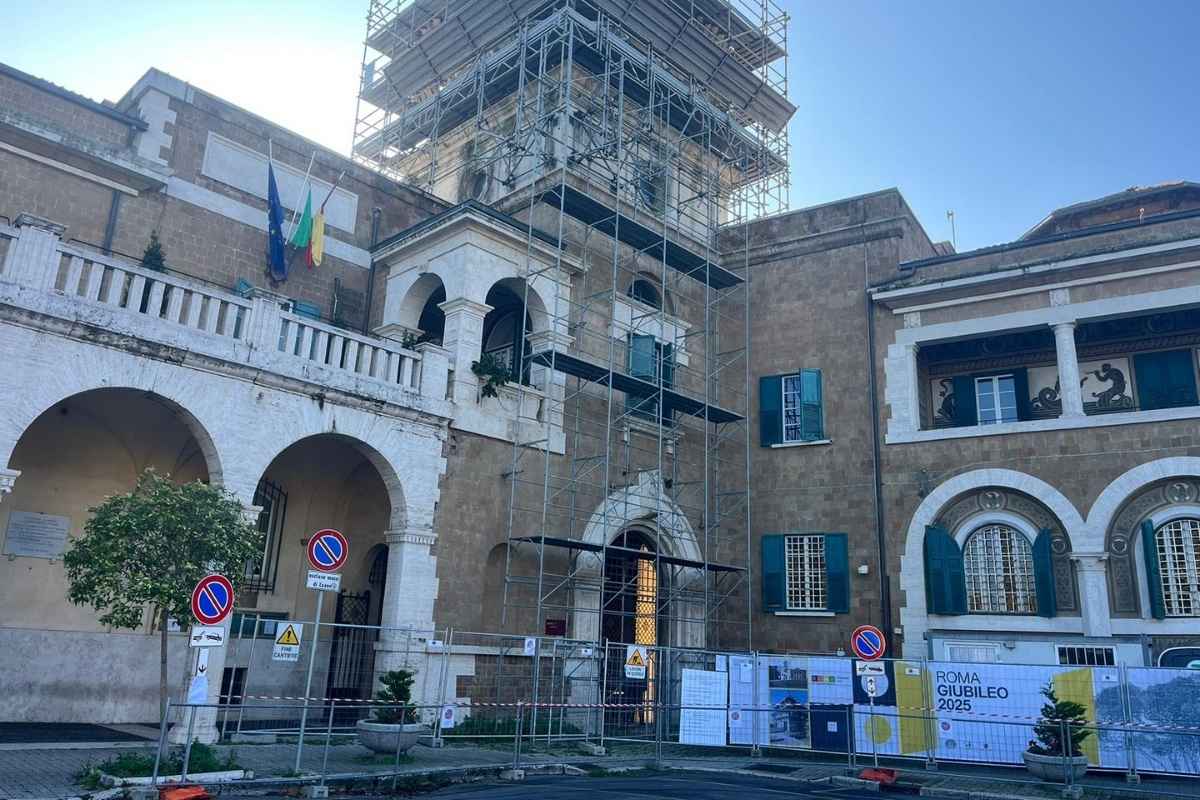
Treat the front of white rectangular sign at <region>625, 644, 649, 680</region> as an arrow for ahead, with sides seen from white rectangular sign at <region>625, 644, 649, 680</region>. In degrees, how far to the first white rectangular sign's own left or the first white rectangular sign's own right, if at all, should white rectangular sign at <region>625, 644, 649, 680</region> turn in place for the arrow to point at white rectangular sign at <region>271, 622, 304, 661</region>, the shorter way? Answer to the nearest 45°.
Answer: approximately 45° to the first white rectangular sign's own right

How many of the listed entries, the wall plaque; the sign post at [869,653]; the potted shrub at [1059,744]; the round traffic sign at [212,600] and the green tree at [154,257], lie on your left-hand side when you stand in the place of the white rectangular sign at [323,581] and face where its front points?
2

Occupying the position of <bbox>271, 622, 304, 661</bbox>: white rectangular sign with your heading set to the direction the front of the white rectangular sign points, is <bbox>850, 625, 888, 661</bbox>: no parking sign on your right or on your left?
on your left

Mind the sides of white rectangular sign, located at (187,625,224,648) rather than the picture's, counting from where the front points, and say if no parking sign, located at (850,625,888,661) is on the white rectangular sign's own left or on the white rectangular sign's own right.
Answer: on the white rectangular sign's own left

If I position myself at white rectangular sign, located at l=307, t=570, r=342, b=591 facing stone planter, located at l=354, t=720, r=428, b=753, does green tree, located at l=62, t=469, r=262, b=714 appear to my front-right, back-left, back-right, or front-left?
back-left

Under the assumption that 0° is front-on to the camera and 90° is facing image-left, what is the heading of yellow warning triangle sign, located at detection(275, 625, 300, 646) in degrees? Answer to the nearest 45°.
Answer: approximately 0°

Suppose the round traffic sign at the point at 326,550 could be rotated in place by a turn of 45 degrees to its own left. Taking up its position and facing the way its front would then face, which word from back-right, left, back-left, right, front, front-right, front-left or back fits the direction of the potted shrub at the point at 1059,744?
front-left

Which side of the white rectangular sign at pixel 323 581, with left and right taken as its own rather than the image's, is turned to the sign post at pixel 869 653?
left
